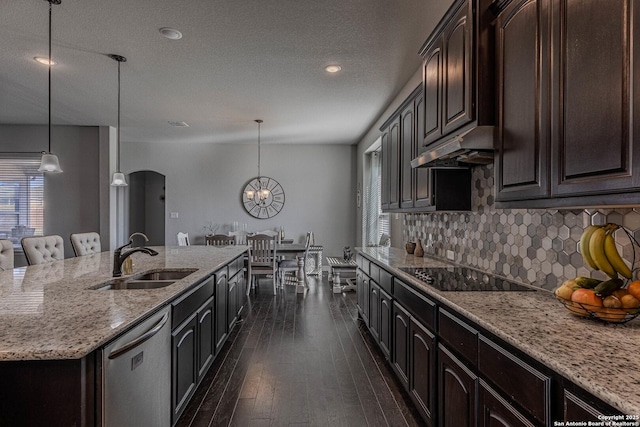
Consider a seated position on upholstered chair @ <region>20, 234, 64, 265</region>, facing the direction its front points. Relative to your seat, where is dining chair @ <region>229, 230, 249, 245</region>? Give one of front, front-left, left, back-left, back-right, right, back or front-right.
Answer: left

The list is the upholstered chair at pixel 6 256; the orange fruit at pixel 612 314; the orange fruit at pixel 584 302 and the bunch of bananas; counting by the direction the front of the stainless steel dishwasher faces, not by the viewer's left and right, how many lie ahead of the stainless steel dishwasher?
3

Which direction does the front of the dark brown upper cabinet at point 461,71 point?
to the viewer's left

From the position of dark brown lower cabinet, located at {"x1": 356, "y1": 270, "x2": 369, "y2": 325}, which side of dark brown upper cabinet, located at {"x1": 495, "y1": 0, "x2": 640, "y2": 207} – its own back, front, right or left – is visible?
right

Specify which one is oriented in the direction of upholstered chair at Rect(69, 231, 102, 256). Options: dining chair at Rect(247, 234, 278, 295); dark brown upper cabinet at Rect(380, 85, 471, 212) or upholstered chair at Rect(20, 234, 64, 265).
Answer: the dark brown upper cabinet

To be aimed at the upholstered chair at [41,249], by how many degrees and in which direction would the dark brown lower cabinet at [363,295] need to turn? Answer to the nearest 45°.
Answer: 0° — it already faces it

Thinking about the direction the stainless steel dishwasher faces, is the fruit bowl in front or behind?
in front

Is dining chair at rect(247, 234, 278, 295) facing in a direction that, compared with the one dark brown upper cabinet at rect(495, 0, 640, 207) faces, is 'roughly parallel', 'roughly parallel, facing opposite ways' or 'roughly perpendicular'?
roughly perpendicular

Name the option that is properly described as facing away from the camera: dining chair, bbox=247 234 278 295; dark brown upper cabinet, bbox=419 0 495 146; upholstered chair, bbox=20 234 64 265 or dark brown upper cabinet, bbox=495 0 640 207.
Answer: the dining chair
